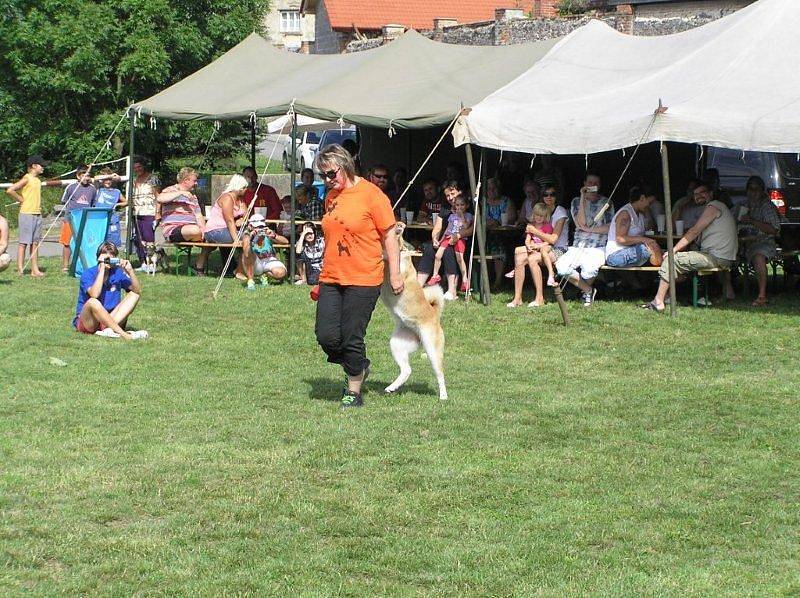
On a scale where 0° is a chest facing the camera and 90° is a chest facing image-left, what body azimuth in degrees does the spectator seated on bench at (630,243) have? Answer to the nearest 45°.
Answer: approximately 270°

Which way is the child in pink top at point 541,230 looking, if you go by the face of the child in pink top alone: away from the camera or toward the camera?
toward the camera

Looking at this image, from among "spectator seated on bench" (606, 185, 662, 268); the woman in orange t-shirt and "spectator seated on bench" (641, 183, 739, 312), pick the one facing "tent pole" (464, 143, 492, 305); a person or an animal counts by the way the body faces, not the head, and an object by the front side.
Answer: "spectator seated on bench" (641, 183, 739, 312)

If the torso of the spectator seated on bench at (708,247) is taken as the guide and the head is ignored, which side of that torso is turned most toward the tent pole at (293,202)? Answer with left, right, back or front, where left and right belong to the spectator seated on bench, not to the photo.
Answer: front

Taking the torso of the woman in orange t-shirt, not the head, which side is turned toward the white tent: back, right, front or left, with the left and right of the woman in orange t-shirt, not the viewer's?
back

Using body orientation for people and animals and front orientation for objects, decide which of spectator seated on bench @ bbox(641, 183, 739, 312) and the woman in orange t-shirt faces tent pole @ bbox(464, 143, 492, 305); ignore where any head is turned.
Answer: the spectator seated on bench

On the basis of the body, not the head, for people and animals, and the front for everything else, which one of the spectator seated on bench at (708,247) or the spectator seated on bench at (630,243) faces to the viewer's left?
the spectator seated on bench at (708,247)

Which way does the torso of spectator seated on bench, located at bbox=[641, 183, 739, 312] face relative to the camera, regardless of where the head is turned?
to the viewer's left

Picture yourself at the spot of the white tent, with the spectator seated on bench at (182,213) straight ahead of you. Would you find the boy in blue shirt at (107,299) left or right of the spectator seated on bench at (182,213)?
left

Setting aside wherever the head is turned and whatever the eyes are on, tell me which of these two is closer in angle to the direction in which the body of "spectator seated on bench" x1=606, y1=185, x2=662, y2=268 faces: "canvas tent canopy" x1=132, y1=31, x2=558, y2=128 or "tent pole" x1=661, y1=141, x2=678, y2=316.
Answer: the tent pole

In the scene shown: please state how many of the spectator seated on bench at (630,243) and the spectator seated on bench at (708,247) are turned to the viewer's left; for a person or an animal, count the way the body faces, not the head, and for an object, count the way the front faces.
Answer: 1

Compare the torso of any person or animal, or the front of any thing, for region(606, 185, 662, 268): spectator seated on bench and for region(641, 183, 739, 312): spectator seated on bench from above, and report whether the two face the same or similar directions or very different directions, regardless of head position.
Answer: very different directions

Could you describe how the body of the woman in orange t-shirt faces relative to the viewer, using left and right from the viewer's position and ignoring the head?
facing the viewer and to the left of the viewer

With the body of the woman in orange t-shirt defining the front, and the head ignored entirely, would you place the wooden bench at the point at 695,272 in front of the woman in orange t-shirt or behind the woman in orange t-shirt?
behind
